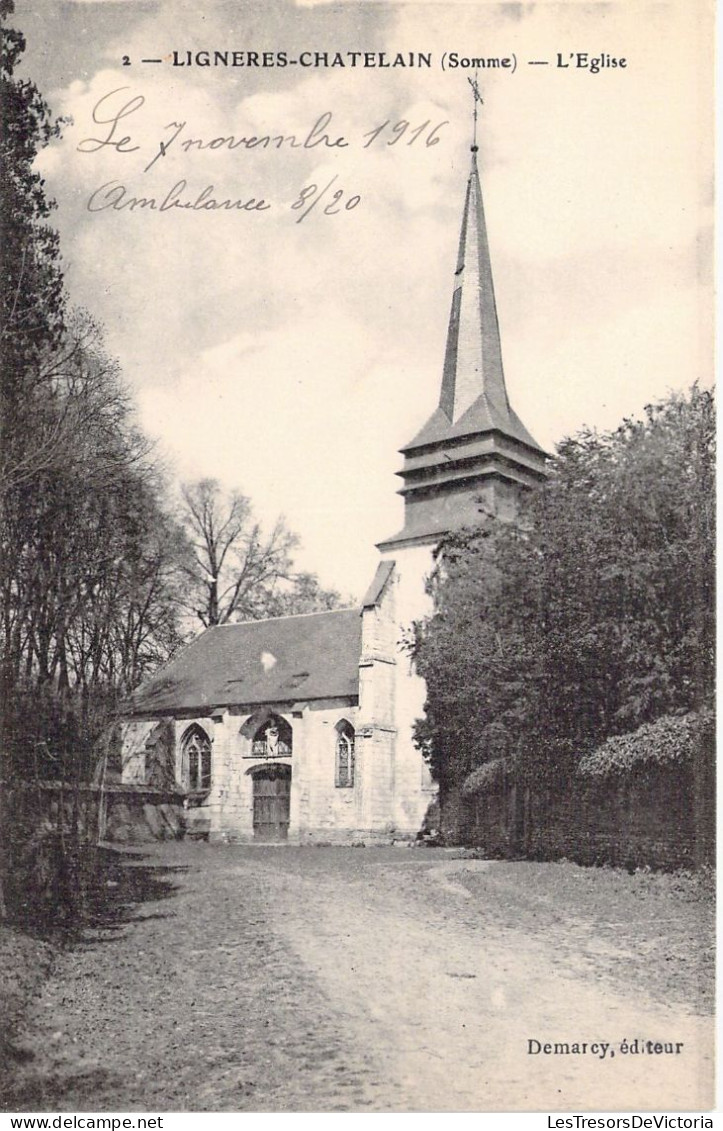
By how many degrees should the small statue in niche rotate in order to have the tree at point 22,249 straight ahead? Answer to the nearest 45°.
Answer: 0° — it already faces it

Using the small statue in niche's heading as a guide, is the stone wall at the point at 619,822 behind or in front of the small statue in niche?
in front

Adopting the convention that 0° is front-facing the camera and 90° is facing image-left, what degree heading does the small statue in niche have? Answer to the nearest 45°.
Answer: approximately 0°
